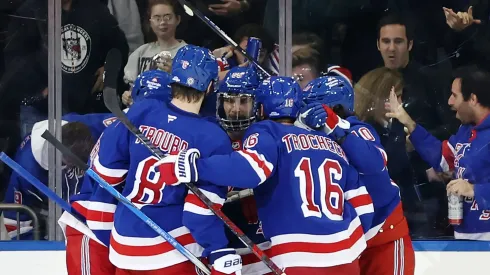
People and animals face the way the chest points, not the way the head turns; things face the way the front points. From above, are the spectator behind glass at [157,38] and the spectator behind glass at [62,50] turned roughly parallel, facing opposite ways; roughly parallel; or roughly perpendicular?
roughly parallel

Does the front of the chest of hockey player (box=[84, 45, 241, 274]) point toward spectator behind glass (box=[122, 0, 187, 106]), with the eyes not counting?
yes

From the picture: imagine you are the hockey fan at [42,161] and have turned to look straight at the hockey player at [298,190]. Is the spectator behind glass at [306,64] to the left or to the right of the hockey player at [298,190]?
left

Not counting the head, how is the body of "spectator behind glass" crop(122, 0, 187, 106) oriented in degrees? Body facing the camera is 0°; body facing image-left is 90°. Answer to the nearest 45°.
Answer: approximately 0°

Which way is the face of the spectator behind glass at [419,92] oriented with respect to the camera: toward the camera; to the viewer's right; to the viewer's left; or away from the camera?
toward the camera

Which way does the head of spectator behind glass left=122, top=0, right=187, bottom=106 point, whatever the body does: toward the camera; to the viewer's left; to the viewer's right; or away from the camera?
toward the camera

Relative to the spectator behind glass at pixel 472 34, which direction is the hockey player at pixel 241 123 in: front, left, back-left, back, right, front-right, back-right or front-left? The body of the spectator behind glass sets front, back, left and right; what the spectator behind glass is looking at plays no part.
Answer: front

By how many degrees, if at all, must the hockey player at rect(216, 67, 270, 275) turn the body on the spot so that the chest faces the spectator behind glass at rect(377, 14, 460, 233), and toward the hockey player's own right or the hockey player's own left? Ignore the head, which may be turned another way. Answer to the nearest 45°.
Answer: approximately 135° to the hockey player's own left

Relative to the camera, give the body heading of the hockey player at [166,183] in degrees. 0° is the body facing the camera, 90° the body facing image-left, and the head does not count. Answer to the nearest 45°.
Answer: approximately 180°

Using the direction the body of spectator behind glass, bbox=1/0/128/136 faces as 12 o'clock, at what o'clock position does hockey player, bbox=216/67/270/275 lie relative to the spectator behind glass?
The hockey player is roughly at 11 o'clock from the spectator behind glass.

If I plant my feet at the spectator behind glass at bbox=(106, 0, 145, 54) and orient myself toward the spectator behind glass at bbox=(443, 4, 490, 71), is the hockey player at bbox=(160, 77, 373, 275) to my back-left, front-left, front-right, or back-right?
front-right

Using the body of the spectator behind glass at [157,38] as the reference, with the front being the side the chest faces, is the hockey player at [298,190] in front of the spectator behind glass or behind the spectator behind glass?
in front
